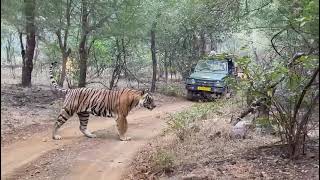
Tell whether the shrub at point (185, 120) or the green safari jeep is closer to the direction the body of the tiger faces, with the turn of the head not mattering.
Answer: the shrub

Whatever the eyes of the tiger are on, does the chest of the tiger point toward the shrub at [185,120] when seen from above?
yes

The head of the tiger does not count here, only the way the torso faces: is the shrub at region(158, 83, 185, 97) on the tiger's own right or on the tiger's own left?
on the tiger's own left

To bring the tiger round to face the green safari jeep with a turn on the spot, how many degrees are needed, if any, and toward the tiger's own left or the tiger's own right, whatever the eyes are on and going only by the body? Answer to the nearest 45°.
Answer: approximately 45° to the tiger's own left

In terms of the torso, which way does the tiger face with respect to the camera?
to the viewer's right
